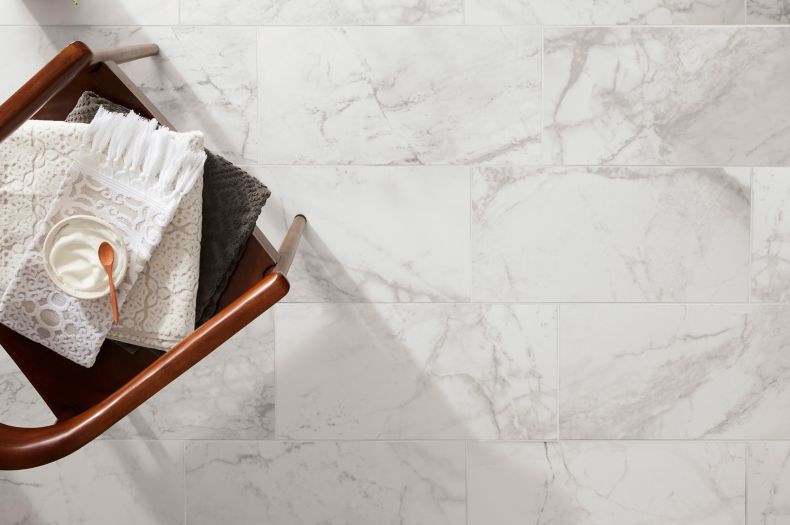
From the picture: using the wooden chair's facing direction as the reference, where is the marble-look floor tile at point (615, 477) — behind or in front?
in front

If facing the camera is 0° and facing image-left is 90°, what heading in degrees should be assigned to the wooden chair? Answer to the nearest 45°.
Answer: approximately 225°

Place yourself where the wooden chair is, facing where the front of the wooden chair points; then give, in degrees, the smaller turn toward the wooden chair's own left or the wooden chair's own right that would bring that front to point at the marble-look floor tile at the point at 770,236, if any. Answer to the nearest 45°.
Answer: approximately 45° to the wooden chair's own right
